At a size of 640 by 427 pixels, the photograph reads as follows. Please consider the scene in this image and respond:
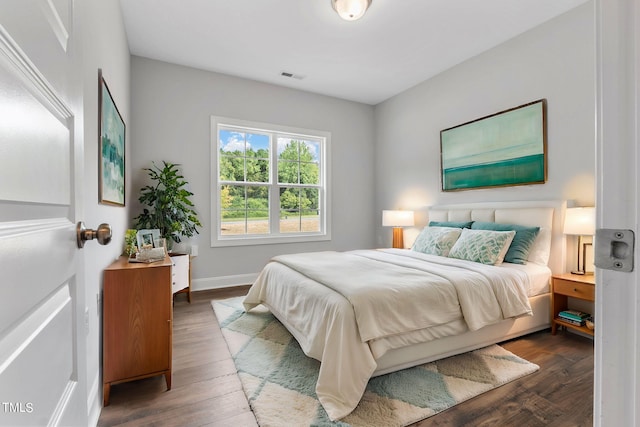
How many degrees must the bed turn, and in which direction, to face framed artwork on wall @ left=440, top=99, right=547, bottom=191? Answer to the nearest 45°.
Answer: approximately 180°

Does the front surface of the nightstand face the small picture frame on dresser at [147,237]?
yes

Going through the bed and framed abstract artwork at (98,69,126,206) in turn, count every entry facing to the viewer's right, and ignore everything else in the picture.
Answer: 1

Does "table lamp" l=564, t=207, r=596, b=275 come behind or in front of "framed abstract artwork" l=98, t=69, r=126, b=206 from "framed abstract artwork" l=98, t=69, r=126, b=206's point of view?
in front

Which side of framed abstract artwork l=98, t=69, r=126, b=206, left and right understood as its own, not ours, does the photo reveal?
right

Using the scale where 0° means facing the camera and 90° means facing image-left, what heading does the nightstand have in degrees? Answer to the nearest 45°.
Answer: approximately 45°

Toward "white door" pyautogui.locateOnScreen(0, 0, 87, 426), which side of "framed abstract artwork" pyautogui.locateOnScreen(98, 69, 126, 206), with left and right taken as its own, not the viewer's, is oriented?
right

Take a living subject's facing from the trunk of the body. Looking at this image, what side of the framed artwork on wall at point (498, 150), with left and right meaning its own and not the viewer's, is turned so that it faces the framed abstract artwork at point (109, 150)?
front
